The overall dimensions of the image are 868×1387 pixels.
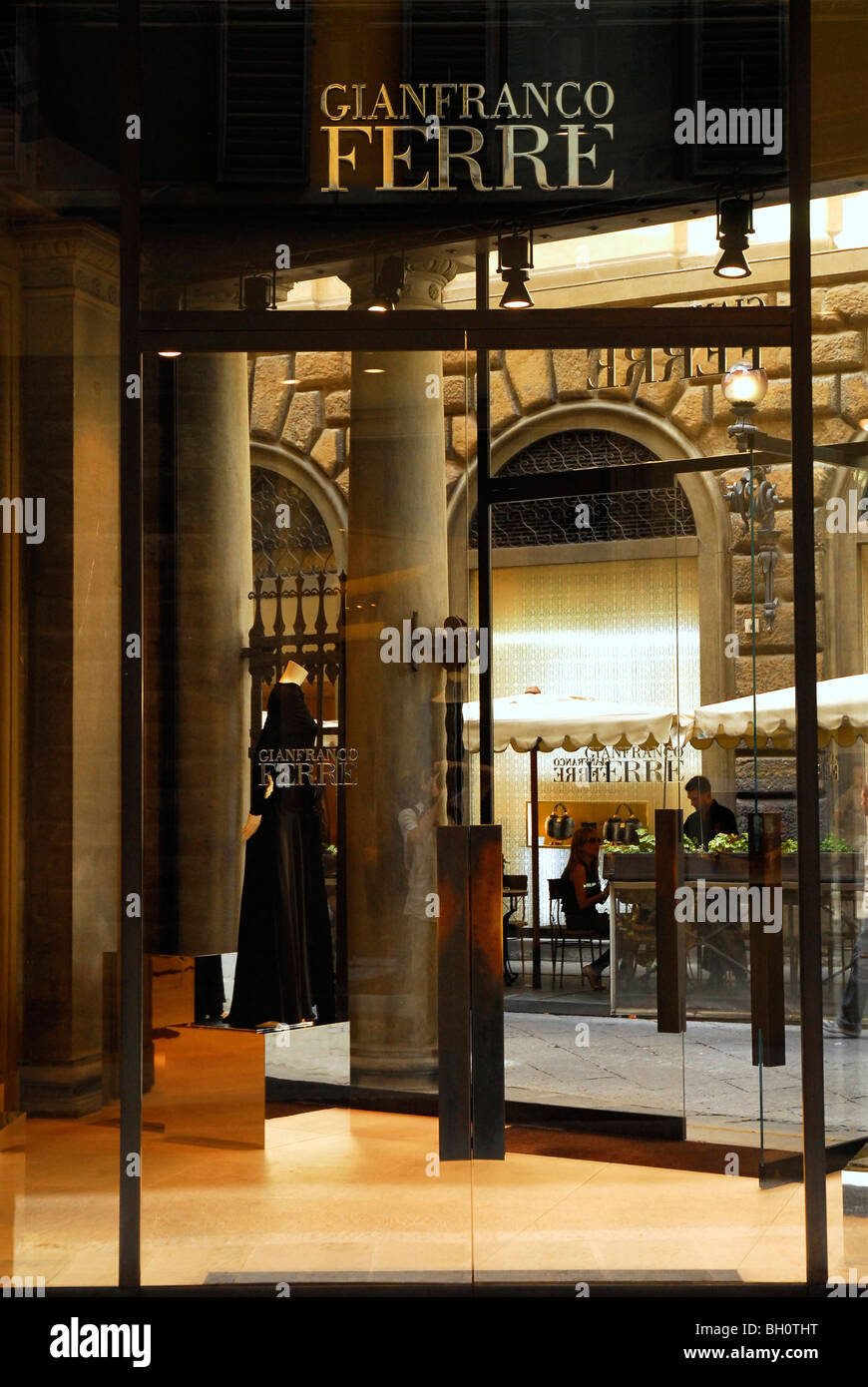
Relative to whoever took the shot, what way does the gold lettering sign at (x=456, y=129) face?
facing the viewer

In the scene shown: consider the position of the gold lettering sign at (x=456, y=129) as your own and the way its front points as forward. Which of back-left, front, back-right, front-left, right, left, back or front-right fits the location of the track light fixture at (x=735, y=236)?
left
